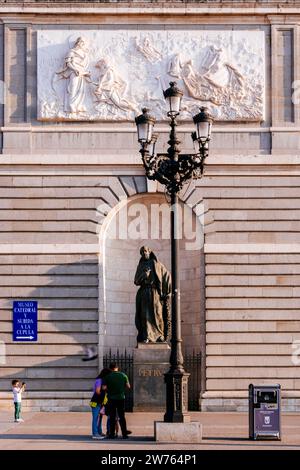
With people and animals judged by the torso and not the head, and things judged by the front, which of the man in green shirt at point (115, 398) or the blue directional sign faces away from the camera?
the man in green shirt

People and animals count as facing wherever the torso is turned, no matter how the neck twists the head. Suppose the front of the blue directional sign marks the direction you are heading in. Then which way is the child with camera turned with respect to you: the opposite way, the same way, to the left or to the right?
to the left

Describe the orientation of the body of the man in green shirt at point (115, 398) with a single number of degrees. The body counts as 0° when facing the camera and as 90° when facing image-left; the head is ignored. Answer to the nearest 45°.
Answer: approximately 180°

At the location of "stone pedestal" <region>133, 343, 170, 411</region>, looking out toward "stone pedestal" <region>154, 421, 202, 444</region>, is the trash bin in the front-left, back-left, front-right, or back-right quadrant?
front-left

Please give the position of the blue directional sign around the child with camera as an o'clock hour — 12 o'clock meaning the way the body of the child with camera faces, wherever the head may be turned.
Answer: The blue directional sign is roughly at 9 o'clock from the child with camera.

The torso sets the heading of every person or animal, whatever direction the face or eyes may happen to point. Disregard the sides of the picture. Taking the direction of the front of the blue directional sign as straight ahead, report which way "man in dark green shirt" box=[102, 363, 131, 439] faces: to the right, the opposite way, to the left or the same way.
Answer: the opposite way

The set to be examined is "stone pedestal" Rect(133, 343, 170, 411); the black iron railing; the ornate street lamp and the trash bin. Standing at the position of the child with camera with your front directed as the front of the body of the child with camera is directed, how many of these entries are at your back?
0

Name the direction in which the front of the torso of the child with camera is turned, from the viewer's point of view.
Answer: to the viewer's right

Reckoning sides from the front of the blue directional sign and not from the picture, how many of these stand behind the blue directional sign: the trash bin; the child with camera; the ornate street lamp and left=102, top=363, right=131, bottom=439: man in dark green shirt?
0

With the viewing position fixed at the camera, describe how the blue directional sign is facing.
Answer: facing the viewer

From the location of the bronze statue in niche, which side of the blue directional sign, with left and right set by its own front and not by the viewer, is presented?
left

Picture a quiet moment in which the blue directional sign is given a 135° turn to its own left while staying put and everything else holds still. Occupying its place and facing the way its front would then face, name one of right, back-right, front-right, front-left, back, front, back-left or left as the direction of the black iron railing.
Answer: front-right

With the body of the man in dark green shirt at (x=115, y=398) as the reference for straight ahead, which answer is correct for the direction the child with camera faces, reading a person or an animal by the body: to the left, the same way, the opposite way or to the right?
to the right

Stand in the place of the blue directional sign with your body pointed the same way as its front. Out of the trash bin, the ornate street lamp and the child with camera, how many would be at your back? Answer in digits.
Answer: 0

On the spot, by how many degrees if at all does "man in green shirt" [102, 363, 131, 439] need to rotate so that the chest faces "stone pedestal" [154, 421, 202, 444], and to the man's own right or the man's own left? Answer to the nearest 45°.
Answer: approximately 135° to the man's own right

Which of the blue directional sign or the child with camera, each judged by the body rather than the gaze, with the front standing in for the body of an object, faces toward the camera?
the blue directional sign
